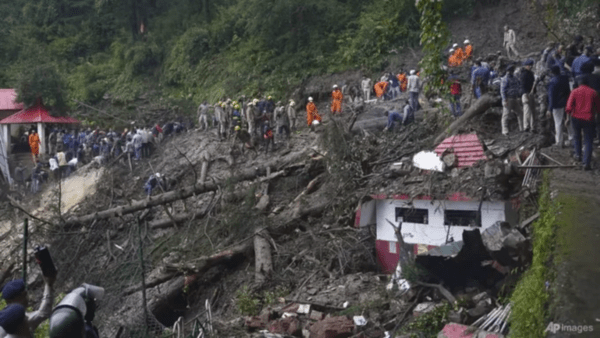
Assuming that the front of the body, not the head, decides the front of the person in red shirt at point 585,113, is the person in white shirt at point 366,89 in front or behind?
in front

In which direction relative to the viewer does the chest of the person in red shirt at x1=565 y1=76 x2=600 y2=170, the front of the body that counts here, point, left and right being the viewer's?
facing away from the viewer

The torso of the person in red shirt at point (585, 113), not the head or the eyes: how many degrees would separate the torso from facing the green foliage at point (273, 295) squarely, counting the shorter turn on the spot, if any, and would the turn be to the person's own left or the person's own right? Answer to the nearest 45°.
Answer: approximately 90° to the person's own left

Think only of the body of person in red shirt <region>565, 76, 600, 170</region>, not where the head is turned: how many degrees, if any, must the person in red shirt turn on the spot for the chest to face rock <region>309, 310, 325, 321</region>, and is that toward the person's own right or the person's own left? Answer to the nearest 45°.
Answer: approximately 90° to the person's own left

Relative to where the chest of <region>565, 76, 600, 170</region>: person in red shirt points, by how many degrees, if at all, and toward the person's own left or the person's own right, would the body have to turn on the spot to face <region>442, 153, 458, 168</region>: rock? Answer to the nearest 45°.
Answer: approximately 45° to the person's own left

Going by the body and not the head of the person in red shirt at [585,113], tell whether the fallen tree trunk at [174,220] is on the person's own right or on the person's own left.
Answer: on the person's own left

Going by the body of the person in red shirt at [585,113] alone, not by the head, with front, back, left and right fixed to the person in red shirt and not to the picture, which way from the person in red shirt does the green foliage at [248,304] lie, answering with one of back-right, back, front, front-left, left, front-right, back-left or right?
left

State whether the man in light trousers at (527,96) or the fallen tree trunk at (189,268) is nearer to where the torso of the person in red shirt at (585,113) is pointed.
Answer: the man in light trousers

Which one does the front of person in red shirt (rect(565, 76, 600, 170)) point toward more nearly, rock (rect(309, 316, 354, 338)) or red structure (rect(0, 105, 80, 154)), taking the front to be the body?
the red structure

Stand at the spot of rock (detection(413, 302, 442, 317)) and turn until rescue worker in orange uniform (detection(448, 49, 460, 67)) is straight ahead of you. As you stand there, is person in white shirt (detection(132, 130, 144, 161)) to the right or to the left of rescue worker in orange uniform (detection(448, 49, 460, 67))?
left
